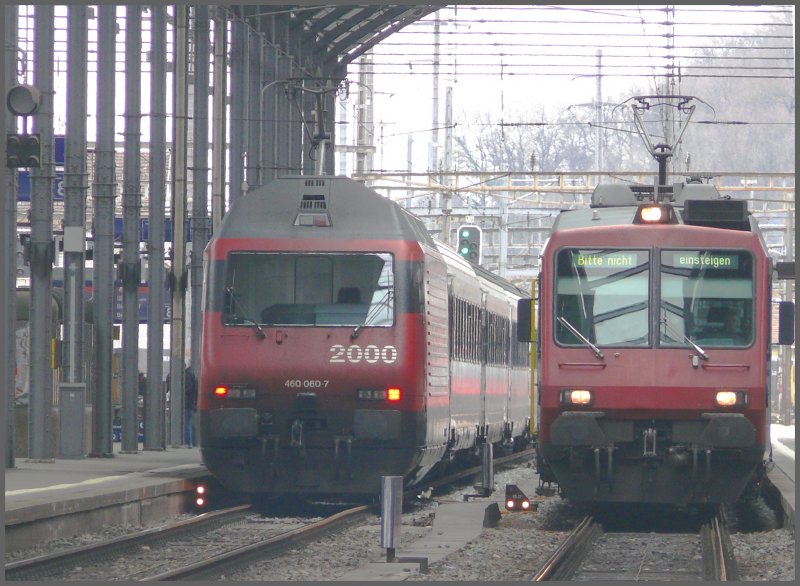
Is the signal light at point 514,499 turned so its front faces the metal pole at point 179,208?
no

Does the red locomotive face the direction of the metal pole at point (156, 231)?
no

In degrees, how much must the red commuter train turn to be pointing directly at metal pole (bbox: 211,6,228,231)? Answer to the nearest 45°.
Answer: approximately 135° to its right

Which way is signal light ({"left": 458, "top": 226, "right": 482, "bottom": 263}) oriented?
toward the camera

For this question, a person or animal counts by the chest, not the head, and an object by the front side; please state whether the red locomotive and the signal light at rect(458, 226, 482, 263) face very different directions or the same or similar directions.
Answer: same or similar directions

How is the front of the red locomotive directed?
toward the camera

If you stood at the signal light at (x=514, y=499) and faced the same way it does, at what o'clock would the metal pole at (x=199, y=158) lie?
The metal pole is roughly at 5 o'clock from the signal light.

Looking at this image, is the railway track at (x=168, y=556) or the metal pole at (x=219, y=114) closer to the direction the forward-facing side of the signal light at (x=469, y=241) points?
the railway track

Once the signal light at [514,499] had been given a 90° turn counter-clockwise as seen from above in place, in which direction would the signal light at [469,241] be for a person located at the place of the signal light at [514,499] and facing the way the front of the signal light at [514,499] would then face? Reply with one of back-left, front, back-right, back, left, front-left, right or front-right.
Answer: left

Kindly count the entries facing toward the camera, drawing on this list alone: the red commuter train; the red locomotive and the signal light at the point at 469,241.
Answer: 3

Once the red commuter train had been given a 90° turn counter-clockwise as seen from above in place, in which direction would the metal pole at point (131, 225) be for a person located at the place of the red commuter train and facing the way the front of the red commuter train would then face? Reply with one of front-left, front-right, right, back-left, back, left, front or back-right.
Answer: back-left

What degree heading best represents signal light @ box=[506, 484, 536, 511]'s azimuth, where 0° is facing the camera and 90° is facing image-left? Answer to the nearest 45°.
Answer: approximately 0°

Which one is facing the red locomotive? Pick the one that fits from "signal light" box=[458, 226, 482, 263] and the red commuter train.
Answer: the signal light
